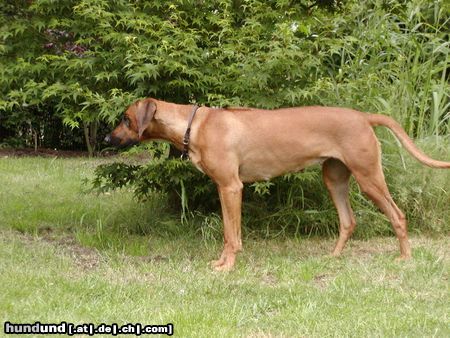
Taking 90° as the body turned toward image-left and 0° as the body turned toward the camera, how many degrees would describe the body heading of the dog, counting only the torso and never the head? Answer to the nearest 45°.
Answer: approximately 90°
